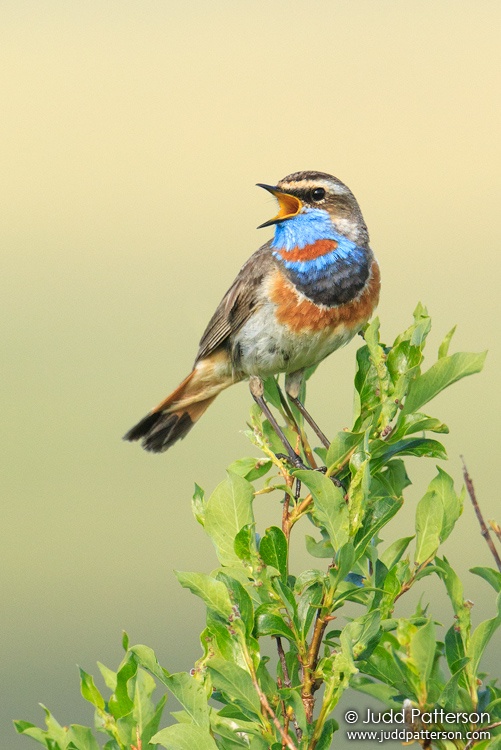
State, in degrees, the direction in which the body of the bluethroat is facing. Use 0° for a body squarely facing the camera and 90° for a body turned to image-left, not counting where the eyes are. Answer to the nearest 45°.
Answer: approximately 315°
